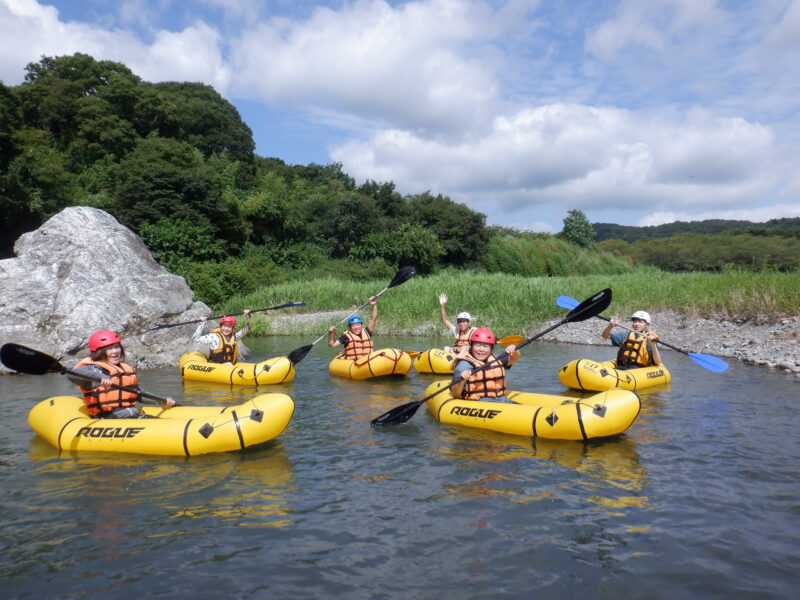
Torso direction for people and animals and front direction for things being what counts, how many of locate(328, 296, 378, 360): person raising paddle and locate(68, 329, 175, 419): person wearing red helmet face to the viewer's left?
0

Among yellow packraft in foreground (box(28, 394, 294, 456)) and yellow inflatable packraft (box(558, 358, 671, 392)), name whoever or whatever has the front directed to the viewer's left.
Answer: the yellow inflatable packraft

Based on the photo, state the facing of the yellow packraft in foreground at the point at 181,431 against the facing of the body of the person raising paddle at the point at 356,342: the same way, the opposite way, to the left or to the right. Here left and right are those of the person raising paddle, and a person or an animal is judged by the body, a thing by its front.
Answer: to the left

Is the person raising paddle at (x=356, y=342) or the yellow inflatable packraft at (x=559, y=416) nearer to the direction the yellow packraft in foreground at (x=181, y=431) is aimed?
the yellow inflatable packraft

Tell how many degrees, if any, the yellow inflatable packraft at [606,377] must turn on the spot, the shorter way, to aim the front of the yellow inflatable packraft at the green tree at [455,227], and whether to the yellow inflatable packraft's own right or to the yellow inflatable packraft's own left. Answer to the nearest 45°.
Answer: approximately 90° to the yellow inflatable packraft's own right

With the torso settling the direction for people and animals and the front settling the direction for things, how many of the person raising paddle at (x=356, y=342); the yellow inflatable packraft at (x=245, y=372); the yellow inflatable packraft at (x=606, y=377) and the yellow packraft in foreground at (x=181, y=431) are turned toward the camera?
1

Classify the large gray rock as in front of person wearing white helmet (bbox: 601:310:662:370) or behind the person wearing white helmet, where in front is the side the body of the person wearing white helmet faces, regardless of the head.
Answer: in front

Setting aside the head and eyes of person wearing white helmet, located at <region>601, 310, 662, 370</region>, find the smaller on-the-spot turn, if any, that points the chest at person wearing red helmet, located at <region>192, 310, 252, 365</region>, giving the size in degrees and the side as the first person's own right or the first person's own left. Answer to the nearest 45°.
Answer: approximately 45° to the first person's own right

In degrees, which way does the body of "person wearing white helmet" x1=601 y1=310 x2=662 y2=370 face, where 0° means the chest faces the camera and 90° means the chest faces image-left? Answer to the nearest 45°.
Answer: approximately 45°

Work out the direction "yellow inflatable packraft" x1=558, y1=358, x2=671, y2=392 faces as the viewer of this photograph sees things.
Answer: facing to the left of the viewer

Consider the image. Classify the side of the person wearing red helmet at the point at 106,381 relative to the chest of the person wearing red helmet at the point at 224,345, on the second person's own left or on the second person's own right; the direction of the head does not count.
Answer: on the second person's own right

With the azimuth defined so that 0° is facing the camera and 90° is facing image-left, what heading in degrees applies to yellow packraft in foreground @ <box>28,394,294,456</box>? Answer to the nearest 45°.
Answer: approximately 270°

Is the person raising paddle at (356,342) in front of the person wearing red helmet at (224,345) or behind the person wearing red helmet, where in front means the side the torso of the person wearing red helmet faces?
in front

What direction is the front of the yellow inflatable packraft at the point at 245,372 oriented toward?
to the viewer's right

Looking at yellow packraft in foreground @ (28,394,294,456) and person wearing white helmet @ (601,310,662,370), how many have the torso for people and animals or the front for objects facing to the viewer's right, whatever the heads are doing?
1

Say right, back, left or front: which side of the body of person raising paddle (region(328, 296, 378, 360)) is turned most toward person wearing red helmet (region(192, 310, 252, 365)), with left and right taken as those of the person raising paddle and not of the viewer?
right

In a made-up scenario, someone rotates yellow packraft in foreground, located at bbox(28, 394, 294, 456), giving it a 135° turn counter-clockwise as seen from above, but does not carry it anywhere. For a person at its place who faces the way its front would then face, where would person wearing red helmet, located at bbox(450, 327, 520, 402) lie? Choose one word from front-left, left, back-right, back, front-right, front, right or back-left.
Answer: back-right
